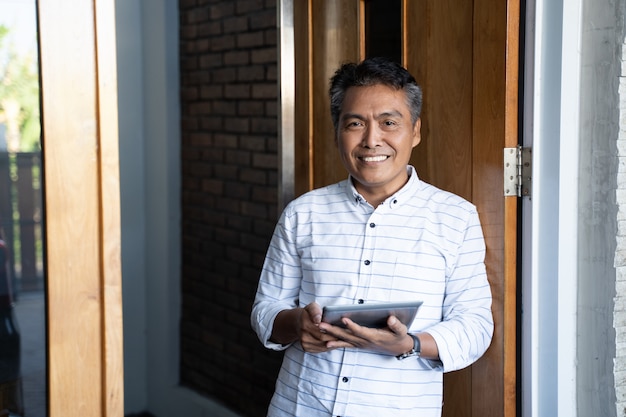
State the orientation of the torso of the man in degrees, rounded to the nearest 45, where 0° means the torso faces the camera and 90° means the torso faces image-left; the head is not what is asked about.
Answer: approximately 0°
